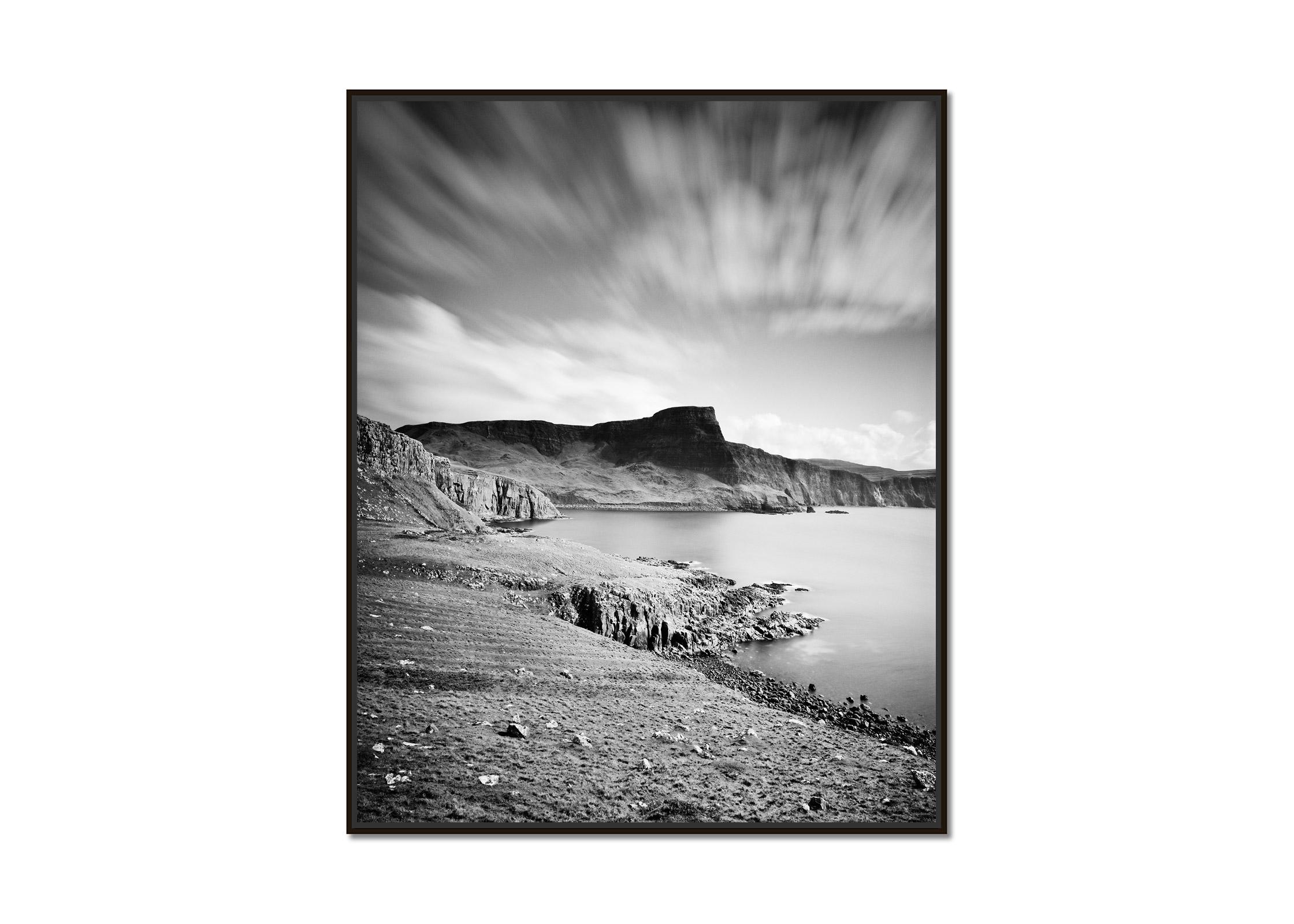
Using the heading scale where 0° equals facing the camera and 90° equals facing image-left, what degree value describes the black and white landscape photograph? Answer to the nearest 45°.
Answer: approximately 0°
